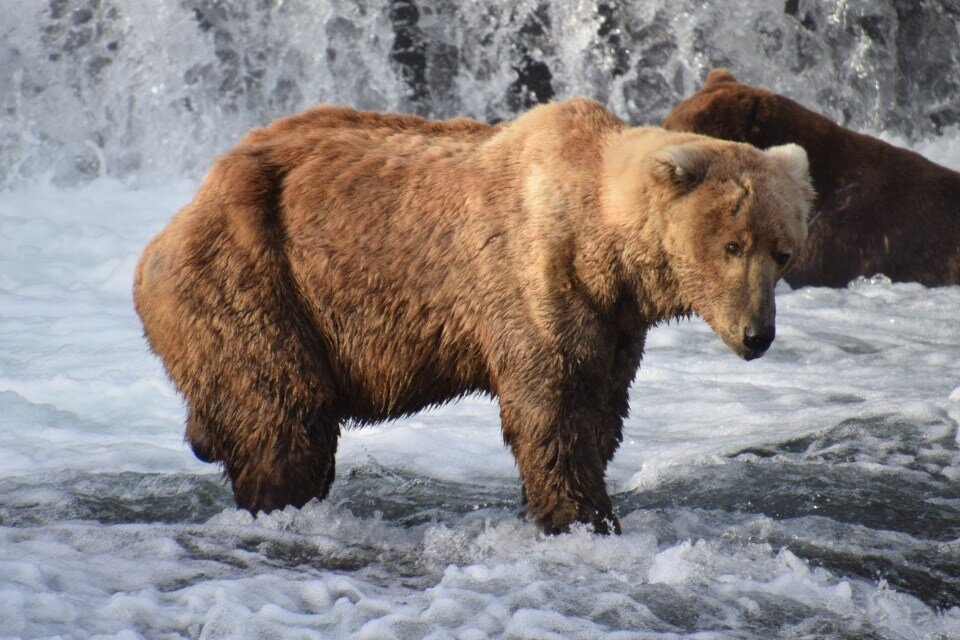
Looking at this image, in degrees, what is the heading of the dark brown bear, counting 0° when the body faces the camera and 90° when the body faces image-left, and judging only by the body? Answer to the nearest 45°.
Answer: approximately 90°

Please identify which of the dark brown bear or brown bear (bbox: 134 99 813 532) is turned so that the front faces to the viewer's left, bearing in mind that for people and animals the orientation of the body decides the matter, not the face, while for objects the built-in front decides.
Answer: the dark brown bear

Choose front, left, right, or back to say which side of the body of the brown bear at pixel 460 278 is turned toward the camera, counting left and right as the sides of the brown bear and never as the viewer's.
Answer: right

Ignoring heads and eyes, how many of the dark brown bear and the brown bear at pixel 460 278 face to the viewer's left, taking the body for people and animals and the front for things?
1

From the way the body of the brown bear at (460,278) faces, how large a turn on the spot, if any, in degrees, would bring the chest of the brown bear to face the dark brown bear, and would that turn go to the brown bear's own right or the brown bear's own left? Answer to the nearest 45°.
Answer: approximately 45° to the brown bear's own left
